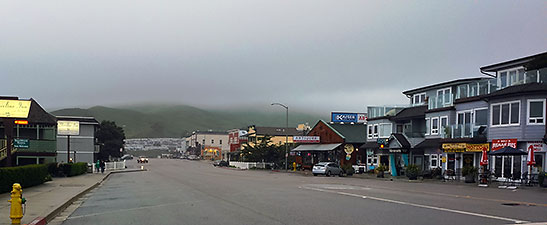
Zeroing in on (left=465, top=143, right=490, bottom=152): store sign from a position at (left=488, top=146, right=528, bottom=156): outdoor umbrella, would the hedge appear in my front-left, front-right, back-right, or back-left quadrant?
back-left

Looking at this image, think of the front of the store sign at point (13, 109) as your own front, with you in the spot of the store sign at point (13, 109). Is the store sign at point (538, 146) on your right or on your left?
on your left

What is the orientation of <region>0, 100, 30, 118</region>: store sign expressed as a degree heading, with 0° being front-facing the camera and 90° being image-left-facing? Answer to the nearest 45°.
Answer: approximately 0°

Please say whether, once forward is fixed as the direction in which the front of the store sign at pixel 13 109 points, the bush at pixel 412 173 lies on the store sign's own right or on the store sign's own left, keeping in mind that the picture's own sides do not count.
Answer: on the store sign's own left

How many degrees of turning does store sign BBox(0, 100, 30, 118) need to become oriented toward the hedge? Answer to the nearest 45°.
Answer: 0° — it already faces it

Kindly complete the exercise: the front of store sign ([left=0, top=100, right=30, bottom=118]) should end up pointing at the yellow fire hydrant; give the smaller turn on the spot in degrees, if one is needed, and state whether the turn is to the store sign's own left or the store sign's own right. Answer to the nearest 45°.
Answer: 0° — it already faces it

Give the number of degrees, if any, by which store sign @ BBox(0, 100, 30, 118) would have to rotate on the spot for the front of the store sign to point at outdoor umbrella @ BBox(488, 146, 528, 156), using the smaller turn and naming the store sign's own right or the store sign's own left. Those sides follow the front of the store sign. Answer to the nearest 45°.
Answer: approximately 90° to the store sign's own left

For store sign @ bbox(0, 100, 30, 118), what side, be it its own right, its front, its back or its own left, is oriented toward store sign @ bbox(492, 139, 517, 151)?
left
